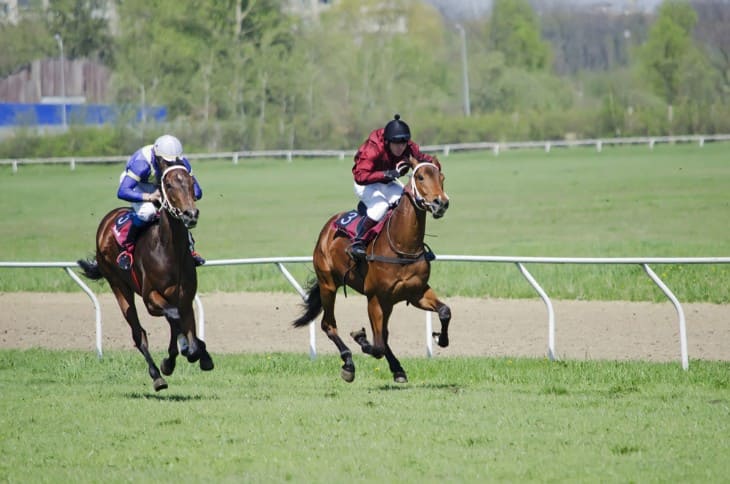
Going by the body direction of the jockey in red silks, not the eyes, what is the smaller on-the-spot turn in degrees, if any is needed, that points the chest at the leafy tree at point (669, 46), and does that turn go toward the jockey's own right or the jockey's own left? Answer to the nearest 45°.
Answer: approximately 135° to the jockey's own left

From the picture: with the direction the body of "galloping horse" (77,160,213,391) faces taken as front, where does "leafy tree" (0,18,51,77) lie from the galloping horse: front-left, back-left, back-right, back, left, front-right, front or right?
back-left

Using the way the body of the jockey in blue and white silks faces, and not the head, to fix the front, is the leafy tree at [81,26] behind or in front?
behind

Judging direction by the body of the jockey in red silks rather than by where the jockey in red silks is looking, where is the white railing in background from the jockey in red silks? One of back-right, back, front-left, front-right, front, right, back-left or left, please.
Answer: back-left

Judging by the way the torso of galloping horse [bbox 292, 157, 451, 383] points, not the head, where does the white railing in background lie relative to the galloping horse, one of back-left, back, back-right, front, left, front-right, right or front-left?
back-left

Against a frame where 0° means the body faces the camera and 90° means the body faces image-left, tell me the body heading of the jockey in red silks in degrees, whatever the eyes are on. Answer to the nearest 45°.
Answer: approximately 315°

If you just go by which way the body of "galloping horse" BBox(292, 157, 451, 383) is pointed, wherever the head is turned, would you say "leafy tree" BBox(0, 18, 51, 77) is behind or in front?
behind
